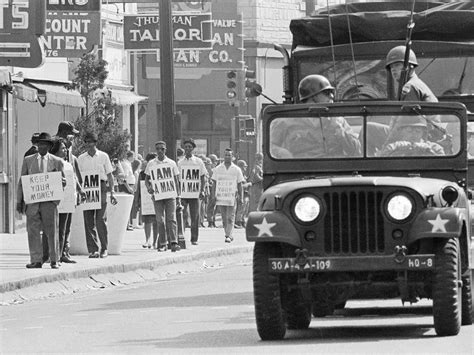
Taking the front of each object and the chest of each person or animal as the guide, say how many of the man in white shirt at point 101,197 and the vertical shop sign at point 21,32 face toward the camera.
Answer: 2

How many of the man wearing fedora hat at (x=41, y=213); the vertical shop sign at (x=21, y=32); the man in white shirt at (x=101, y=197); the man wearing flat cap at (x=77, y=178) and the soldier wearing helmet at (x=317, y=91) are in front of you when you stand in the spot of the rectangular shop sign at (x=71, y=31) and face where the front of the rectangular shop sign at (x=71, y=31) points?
5

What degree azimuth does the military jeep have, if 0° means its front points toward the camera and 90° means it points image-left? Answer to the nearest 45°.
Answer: approximately 0°
